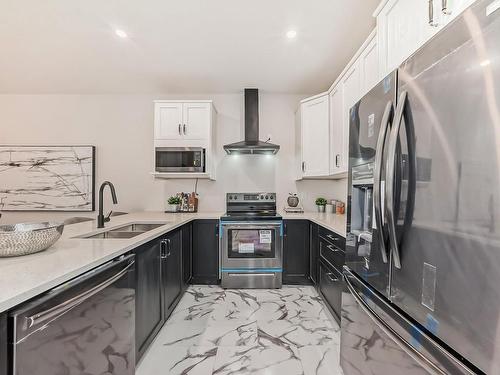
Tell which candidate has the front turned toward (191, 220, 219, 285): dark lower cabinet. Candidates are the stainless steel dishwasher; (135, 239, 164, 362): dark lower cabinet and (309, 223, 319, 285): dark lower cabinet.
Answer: (309, 223, 319, 285): dark lower cabinet

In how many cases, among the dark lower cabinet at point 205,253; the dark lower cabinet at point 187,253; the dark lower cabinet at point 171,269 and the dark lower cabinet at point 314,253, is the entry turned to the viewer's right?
2

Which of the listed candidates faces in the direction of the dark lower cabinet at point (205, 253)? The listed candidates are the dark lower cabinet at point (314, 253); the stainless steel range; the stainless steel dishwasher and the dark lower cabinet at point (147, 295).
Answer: the dark lower cabinet at point (314, 253)

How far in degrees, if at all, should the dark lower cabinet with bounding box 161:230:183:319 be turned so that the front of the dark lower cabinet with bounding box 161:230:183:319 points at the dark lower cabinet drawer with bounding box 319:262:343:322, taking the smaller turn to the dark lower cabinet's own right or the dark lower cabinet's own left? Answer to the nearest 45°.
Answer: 0° — it already faces it

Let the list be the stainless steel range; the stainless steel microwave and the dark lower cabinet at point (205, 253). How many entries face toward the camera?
3

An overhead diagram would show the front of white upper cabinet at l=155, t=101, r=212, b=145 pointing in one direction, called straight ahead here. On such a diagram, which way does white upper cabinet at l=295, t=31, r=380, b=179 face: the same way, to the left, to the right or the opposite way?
to the right

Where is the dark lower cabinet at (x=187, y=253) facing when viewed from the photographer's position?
facing to the right of the viewer

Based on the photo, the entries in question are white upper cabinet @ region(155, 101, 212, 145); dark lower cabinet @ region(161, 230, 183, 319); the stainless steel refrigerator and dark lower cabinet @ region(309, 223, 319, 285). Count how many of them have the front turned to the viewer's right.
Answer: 1

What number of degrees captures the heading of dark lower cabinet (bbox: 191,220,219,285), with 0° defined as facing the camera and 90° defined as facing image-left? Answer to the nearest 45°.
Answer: approximately 0°

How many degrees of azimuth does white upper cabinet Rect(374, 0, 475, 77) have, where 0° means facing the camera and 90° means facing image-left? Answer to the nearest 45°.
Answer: approximately 45°

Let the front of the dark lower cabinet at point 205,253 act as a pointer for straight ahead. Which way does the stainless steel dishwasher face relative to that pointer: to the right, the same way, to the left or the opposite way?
to the left

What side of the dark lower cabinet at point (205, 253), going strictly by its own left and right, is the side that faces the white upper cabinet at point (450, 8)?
front

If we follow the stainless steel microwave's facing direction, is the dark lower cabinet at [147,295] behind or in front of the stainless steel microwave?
in front
